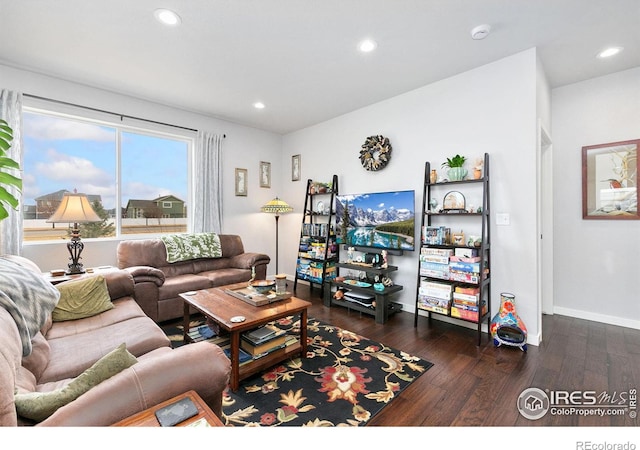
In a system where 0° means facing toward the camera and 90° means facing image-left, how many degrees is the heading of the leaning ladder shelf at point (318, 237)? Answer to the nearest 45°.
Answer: approximately 45°

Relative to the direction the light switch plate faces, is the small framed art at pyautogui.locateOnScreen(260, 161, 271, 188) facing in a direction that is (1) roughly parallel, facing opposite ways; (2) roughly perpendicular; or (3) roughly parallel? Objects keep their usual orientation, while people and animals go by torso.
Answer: roughly perpendicular

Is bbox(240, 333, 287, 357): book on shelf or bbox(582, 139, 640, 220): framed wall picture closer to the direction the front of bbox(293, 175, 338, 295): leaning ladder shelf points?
the book on shelf

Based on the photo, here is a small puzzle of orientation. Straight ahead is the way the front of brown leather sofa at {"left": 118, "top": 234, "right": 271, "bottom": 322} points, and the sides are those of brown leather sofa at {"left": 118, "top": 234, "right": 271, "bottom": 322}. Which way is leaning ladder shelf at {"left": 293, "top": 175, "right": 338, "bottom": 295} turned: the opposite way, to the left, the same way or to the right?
to the right

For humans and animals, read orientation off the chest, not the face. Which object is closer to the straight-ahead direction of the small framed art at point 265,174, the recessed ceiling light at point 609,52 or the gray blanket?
the recessed ceiling light
